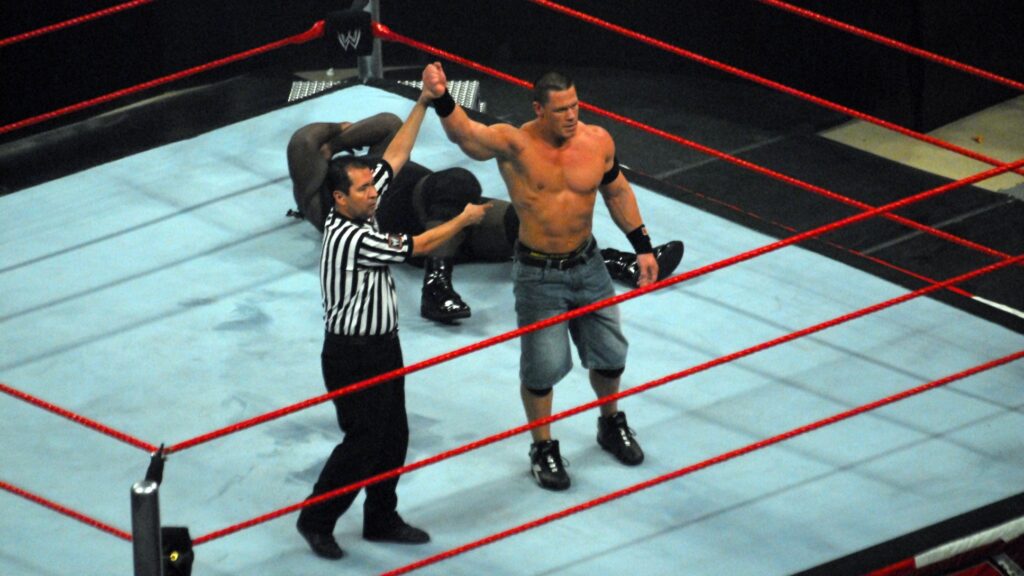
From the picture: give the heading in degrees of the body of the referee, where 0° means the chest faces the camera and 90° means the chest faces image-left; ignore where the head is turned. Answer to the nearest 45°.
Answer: approximately 270°

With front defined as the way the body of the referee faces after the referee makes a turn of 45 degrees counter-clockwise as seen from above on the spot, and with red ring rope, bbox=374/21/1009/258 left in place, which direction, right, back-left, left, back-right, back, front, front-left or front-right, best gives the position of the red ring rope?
front

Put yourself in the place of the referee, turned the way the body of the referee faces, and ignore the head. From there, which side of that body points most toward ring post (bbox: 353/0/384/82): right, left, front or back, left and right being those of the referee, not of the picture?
left
